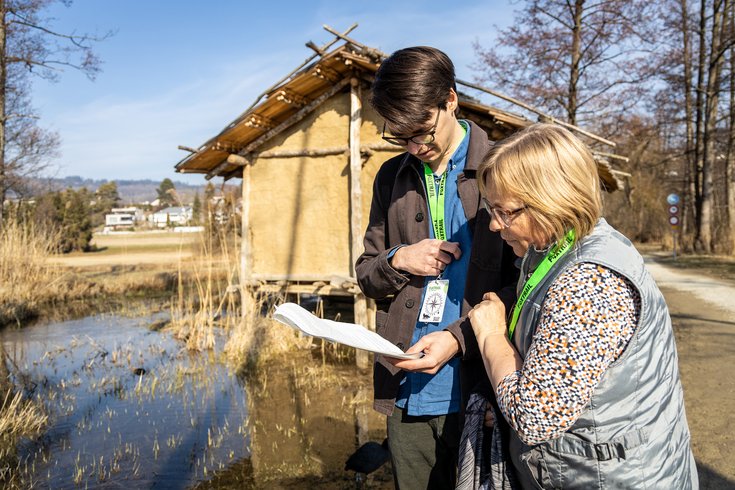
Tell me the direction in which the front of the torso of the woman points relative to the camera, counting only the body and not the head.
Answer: to the viewer's left

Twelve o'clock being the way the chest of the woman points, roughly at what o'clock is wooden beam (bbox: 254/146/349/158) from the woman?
The wooden beam is roughly at 2 o'clock from the woman.

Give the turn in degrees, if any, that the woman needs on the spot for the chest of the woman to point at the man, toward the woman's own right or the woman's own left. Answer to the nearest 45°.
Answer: approximately 45° to the woman's own right
